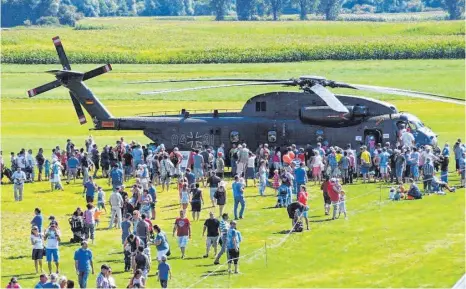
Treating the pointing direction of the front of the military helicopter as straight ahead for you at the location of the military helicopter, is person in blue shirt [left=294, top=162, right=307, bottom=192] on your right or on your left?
on your right

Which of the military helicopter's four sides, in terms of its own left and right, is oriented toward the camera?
right

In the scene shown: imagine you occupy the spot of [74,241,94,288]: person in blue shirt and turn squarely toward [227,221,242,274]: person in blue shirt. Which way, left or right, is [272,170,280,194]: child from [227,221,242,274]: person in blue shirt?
left

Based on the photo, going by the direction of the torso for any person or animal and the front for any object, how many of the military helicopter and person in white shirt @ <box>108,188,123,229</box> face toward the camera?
0

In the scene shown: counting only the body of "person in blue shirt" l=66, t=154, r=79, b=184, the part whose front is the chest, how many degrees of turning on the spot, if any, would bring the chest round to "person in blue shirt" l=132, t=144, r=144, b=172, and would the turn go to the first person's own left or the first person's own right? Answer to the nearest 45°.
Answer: approximately 90° to the first person's own right

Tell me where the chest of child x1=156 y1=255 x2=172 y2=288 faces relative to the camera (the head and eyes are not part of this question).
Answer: away from the camera

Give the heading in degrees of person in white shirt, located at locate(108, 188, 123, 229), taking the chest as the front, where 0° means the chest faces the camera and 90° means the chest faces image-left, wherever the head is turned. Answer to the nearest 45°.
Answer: approximately 180°

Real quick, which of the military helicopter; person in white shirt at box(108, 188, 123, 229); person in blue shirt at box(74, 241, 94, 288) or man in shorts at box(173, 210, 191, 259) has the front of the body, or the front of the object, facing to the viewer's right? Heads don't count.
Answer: the military helicopter
